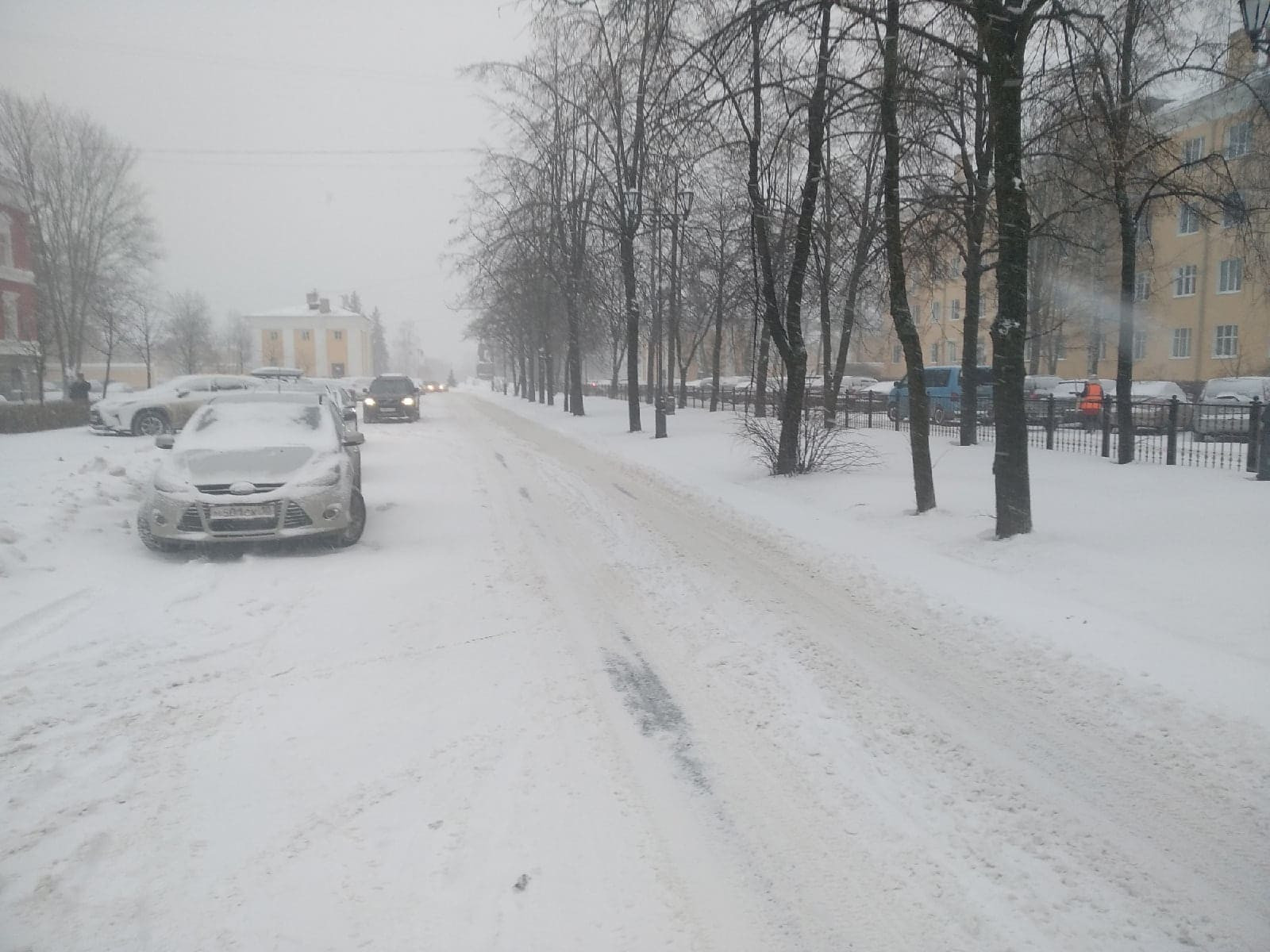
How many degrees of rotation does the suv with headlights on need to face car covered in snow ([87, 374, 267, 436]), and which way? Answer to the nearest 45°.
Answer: approximately 45° to its right

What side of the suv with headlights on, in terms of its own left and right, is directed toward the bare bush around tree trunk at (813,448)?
front

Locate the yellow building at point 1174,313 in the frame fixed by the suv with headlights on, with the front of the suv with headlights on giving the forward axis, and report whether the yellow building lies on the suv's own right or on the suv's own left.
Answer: on the suv's own left

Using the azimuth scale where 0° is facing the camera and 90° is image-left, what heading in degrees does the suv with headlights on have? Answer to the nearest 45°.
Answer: approximately 0°

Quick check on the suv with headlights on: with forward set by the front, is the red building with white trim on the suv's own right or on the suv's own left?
on the suv's own right

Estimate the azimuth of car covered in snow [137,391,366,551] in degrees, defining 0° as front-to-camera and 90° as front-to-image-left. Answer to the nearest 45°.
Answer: approximately 0°

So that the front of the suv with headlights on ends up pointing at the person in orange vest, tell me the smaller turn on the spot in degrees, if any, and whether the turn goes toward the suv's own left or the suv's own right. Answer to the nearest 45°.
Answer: approximately 45° to the suv's own left

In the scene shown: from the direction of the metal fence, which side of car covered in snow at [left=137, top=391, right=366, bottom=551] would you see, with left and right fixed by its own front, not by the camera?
left

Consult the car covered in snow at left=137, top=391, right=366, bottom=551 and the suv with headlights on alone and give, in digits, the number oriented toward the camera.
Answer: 2
